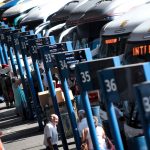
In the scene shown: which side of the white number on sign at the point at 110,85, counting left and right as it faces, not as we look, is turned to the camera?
front

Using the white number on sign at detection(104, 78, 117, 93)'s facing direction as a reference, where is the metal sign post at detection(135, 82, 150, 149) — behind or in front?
in front

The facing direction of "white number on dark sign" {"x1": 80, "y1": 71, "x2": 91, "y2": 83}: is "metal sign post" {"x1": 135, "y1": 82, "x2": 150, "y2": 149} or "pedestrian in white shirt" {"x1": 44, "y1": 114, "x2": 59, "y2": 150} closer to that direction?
the metal sign post

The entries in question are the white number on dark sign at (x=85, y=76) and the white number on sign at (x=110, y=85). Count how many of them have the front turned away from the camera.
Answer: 0

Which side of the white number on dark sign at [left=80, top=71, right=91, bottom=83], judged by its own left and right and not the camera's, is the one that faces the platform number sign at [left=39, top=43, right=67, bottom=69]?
back

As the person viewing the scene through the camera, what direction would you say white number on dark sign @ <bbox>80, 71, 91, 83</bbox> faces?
facing the viewer

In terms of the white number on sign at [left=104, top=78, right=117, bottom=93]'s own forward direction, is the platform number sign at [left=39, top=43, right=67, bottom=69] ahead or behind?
behind
